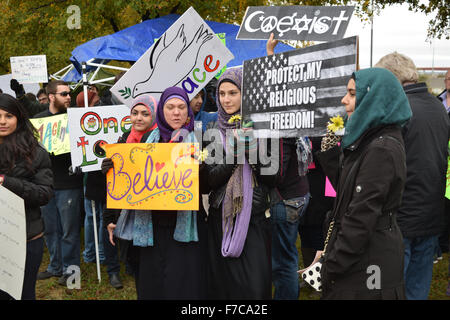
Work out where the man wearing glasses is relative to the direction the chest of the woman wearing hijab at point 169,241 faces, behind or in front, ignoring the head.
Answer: behind

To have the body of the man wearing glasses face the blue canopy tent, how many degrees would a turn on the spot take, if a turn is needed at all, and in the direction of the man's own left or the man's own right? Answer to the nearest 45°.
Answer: approximately 135° to the man's own left

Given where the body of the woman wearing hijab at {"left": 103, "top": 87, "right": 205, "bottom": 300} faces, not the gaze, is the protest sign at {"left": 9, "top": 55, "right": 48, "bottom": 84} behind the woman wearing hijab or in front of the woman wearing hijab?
behind

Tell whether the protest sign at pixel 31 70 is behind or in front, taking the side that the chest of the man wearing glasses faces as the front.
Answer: behind

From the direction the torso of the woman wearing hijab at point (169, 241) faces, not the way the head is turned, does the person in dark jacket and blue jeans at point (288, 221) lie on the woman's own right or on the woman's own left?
on the woman's own left

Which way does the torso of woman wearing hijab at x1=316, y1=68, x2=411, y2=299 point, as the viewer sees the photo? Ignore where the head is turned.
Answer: to the viewer's left

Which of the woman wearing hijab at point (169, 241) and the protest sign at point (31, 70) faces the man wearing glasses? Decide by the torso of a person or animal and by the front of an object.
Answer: the protest sign

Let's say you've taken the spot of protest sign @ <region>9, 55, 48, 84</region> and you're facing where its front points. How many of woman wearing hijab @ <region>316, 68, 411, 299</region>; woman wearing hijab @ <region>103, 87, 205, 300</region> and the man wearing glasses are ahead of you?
3
